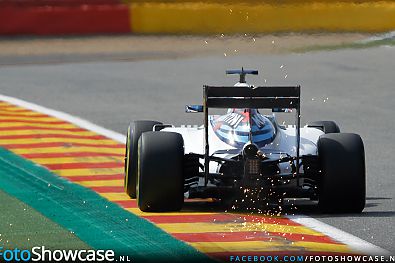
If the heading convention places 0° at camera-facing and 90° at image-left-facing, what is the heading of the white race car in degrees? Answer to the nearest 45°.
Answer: approximately 180°
